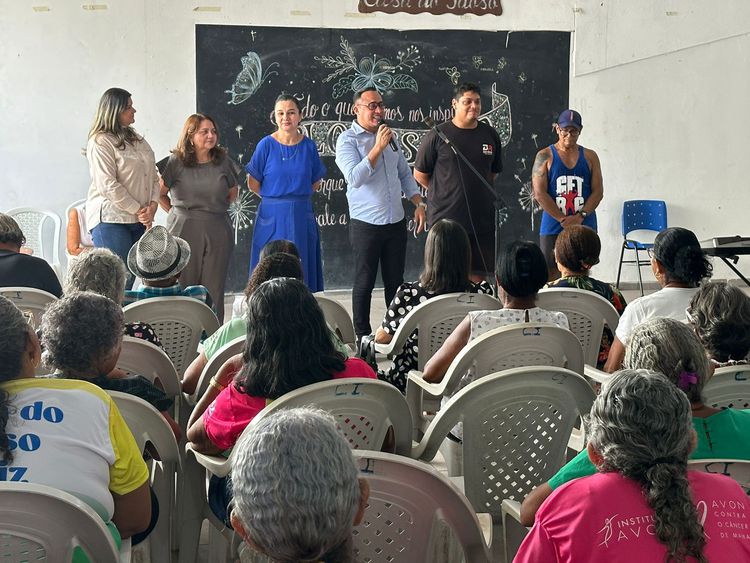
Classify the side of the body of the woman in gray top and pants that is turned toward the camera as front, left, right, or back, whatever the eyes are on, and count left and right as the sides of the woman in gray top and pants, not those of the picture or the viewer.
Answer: front

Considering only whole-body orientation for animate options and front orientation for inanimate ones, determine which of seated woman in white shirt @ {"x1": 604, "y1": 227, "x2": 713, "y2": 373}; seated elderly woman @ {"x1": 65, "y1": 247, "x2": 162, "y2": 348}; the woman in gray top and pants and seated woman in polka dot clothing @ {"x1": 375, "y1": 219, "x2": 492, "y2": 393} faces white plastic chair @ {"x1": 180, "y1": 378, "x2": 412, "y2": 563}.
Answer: the woman in gray top and pants

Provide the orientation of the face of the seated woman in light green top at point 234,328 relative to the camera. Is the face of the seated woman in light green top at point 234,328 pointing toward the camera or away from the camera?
away from the camera

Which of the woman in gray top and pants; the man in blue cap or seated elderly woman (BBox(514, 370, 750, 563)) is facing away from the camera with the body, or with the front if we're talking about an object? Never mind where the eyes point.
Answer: the seated elderly woman

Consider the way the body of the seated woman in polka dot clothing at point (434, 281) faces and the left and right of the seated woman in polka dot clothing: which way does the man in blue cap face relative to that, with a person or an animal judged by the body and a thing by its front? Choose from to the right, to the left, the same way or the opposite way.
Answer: the opposite way

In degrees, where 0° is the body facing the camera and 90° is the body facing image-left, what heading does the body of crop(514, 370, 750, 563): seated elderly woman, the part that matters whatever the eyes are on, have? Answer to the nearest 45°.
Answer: approximately 180°

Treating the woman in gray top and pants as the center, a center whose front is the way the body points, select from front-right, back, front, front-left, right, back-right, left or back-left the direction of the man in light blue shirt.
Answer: left

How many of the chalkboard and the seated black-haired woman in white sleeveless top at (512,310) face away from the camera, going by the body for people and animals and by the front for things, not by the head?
1

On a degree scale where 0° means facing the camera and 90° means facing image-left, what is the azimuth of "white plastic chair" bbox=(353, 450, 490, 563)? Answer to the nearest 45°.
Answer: approximately 180°

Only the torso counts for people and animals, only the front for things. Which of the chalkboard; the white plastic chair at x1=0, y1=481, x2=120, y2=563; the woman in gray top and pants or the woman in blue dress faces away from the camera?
the white plastic chair

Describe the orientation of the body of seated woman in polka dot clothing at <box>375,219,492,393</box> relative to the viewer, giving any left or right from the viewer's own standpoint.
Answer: facing away from the viewer

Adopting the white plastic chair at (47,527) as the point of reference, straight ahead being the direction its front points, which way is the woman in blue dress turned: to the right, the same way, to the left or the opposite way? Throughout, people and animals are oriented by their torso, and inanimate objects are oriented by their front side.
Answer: the opposite way

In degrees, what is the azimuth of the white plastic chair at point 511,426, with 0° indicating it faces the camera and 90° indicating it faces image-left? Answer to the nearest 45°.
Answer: approximately 135°

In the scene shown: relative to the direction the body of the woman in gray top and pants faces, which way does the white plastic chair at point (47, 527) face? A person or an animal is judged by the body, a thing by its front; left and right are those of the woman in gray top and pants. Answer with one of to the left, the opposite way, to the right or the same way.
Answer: the opposite way

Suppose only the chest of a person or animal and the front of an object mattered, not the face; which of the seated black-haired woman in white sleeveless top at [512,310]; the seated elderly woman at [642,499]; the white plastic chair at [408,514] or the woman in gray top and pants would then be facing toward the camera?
the woman in gray top and pants

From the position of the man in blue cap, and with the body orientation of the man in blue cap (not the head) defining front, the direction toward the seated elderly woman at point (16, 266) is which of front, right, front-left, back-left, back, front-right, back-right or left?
front-right

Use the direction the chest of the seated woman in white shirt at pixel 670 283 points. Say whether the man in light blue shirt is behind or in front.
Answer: in front

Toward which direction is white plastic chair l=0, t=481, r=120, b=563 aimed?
away from the camera

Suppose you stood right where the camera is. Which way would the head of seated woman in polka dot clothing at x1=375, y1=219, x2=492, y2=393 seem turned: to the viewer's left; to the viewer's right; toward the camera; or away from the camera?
away from the camera

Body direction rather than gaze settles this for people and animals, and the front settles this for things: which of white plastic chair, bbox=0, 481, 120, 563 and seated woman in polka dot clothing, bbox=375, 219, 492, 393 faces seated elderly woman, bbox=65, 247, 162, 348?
the white plastic chair
